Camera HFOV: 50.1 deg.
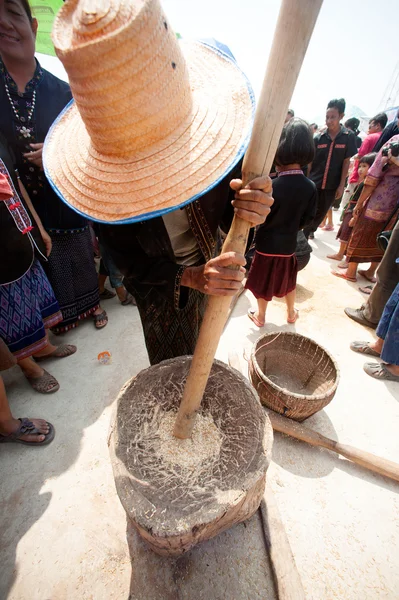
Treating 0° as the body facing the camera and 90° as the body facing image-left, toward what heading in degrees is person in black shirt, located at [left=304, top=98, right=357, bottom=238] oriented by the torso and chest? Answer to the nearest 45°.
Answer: approximately 0°

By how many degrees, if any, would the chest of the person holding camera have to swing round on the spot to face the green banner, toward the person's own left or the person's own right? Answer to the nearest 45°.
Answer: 0° — they already face it

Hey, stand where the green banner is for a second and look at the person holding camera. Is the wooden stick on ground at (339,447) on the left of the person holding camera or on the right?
right

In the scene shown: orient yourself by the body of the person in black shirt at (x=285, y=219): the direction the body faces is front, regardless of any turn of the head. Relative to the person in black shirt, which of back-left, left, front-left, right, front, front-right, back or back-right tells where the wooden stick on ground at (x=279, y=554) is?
back

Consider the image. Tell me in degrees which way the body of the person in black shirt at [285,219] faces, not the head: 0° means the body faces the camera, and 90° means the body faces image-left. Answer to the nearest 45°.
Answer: approximately 180°

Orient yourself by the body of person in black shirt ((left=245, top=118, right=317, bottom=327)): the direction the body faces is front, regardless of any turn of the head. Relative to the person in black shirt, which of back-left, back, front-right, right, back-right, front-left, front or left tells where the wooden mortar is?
back

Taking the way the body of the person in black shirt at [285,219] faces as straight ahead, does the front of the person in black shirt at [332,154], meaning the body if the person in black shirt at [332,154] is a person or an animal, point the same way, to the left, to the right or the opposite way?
the opposite way

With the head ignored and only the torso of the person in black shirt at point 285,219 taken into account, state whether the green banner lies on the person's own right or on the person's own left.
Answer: on the person's own left

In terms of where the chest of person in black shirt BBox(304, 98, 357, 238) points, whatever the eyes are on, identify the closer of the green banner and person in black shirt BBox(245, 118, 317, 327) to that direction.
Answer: the person in black shirt

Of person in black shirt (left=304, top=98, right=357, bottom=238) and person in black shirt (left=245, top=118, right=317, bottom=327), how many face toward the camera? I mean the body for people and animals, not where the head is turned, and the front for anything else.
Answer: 1

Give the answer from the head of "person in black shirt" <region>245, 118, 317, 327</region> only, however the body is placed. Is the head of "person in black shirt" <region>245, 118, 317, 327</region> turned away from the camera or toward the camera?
away from the camera

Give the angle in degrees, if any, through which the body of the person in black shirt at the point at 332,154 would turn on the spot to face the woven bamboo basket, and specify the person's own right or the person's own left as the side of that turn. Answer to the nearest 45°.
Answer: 0° — they already face it

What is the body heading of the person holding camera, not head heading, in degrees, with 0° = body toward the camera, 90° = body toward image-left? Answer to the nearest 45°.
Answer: approximately 45°
